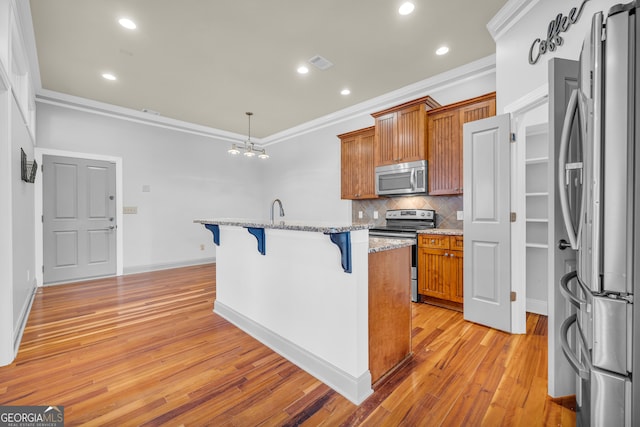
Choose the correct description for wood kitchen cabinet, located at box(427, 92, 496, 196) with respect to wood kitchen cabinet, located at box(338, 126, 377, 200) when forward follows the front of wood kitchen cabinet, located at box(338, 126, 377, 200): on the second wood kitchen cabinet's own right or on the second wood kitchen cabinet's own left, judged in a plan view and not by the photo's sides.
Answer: on the second wood kitchen cabinet's own left

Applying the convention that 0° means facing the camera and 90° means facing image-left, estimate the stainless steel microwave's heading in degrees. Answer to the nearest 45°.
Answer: approximately 45°

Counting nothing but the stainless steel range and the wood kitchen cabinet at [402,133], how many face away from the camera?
0

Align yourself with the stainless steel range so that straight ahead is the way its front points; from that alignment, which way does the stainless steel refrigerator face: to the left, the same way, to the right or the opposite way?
to the right

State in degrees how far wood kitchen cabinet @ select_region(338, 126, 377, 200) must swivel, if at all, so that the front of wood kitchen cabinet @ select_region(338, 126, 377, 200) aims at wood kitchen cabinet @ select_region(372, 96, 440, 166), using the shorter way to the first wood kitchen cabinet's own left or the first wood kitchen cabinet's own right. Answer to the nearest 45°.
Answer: approximately 90° to the first wood kitchen cabinet's own left

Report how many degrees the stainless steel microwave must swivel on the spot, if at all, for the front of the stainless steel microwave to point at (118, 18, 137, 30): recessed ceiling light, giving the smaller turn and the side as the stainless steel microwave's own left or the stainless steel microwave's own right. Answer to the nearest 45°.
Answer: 0° — it already faces it

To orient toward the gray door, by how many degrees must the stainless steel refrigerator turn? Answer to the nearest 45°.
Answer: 0° — it already faces it

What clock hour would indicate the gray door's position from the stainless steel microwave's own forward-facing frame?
The gray door is roughly at 1 o'clock from the stainless steel microwave.

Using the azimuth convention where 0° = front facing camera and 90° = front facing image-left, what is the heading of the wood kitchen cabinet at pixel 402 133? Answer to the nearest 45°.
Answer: approximately 45°

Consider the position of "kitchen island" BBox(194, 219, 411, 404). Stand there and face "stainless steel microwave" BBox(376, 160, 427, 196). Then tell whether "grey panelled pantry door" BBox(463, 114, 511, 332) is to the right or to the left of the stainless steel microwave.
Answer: right

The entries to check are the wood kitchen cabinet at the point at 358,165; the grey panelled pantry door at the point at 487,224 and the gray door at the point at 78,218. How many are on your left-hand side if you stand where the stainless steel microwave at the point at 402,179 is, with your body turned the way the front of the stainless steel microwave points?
1

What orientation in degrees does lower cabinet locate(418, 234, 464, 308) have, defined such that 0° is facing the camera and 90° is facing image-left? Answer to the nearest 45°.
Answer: approximately 45°

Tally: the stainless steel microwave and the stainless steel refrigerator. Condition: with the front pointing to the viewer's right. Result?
0

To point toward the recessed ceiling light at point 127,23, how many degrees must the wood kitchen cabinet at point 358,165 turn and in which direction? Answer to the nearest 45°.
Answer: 0° — it already faces it
